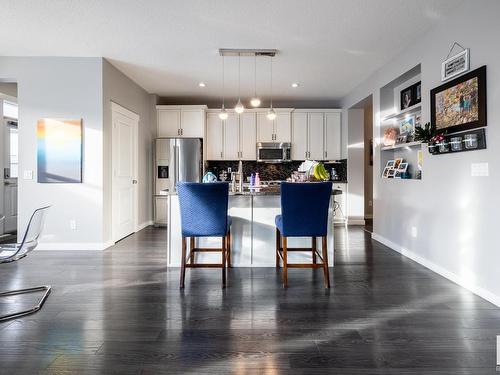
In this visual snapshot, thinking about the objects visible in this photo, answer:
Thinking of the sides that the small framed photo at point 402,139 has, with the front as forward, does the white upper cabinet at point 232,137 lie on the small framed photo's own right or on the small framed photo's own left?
on the small framed photo's own right

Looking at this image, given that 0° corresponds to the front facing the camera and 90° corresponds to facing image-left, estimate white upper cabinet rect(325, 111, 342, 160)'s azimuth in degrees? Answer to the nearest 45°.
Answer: approximately 0°

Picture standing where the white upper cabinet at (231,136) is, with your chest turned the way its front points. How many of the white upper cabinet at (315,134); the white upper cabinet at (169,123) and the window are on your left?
1

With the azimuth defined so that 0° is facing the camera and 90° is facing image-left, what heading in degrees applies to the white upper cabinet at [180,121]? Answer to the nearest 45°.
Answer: approximately 0°

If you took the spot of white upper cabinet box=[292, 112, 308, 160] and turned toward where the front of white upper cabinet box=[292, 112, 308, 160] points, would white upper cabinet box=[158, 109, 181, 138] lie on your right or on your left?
on your right

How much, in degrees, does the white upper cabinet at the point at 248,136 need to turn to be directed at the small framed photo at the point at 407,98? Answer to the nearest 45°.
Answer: approximately 45° to its left
